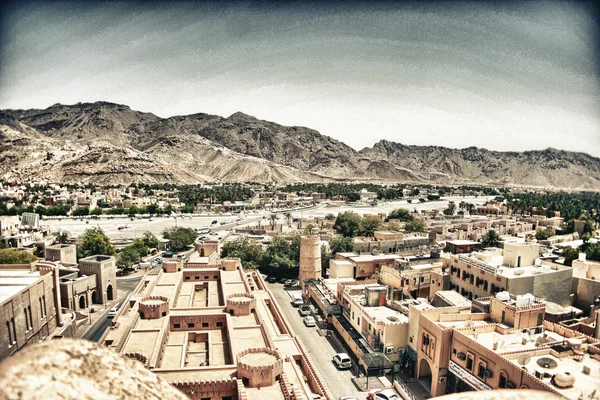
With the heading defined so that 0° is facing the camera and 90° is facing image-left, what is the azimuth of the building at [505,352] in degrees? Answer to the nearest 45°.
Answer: approximately 45°

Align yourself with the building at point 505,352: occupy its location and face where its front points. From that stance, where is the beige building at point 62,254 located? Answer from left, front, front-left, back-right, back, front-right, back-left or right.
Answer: front-right

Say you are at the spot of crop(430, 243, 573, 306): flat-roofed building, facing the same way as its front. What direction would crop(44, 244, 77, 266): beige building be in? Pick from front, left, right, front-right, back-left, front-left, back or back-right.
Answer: front-right

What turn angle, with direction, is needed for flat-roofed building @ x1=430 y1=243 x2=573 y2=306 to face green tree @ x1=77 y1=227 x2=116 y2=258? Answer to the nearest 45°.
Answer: approximately 45° to its right

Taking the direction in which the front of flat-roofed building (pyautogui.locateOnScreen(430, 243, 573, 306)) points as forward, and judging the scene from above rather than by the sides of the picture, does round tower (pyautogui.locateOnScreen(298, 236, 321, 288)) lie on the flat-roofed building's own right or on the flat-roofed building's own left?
on the flat-roofed building's own right

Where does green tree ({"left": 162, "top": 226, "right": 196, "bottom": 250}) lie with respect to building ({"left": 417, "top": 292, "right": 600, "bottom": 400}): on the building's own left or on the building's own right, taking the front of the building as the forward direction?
on the building's own right

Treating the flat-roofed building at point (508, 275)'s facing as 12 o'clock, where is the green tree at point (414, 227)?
The green tree is roughly at 4 o'clock from the flat-roofed building.

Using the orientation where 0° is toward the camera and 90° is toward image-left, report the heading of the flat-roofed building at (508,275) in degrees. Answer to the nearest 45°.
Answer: approximately 45°

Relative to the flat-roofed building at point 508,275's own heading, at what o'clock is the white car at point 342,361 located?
The white car is roughly at 12 o'clock from the flat-roofed building.

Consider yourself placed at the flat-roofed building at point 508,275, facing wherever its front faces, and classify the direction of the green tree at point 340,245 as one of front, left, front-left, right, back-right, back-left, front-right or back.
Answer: right

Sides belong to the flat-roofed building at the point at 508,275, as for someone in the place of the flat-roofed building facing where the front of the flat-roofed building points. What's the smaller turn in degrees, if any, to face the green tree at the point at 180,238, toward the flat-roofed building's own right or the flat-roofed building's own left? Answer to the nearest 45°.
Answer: approximately 45° to the flat-roofed building's own right
